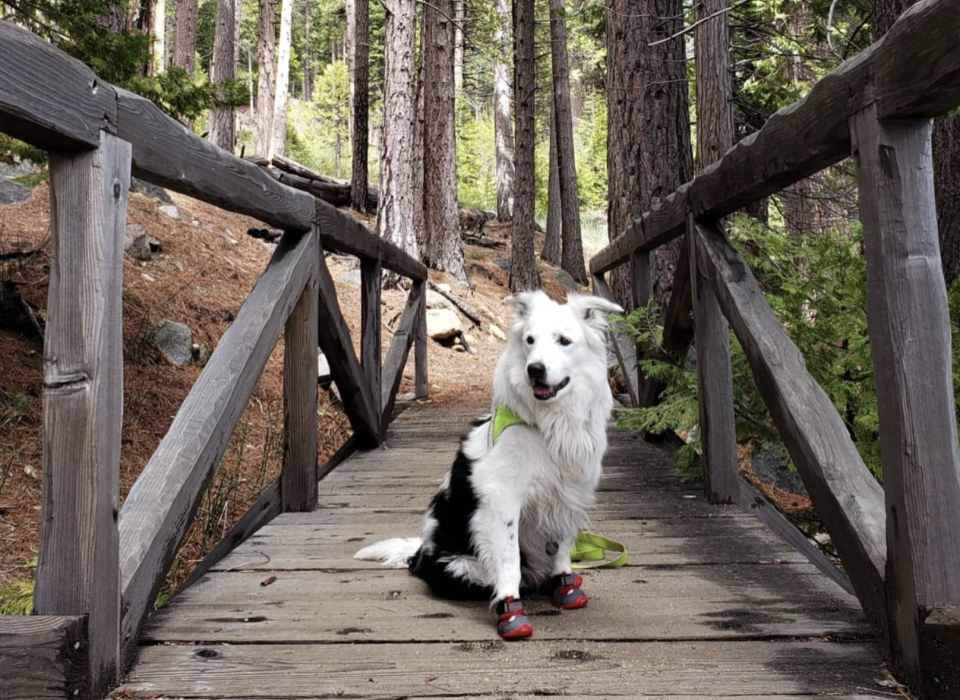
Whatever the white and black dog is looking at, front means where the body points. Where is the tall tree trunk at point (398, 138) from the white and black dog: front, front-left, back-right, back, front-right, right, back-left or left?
back-left

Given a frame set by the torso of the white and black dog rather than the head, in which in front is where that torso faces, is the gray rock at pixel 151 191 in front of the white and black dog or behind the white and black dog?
behind

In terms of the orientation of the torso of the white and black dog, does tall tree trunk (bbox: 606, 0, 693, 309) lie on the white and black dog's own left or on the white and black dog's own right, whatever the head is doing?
on the white and black dog's own left

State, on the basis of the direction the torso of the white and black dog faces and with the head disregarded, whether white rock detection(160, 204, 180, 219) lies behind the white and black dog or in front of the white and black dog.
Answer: behind

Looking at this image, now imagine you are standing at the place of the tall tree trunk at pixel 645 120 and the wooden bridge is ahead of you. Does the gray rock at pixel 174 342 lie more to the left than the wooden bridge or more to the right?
right

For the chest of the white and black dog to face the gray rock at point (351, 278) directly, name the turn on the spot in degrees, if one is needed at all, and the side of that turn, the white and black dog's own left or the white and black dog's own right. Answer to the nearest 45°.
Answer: approximately 135° to the white and black dog's own left

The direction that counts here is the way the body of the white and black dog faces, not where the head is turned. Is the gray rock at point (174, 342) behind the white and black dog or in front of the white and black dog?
behind

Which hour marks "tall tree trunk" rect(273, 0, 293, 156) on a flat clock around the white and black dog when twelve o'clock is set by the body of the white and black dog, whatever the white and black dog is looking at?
The tall tree trunk is roughly at 7 o'clock from the white and black dog.

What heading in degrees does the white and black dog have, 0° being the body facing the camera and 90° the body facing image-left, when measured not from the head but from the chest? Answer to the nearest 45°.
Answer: approximately 315°

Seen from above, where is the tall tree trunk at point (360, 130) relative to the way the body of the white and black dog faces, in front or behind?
behind
